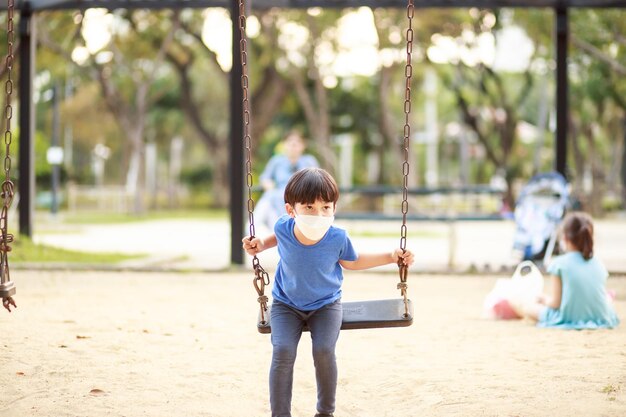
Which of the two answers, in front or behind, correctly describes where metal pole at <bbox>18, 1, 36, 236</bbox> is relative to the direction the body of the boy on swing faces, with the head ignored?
behind

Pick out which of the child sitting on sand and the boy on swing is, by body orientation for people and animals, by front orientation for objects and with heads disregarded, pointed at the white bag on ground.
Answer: the child sitting on sand

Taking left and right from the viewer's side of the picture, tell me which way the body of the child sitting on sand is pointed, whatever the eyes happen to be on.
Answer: facing away from the viewer and to the left of the viewer

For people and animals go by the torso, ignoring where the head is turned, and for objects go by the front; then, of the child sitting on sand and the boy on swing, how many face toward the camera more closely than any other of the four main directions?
1

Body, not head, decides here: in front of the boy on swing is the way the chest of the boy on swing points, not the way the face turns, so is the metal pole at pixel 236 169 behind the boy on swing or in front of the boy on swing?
behind

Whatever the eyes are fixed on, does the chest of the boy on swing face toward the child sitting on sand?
no

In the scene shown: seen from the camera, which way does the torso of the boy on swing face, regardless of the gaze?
toward the camera

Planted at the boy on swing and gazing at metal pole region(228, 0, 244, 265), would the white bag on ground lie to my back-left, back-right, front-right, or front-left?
front-right

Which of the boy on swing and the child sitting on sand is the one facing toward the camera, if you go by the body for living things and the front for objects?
the boy on swing

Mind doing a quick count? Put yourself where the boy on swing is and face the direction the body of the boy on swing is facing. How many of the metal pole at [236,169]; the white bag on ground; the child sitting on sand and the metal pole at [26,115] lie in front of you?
0

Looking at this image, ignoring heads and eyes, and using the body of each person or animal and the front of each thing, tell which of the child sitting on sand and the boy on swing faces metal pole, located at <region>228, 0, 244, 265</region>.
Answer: the child sitting on sand

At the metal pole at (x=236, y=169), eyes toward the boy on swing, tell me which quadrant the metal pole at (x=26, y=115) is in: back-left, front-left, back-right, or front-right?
back-right

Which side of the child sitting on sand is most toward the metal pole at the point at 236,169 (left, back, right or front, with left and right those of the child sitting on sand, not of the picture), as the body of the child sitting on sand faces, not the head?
front

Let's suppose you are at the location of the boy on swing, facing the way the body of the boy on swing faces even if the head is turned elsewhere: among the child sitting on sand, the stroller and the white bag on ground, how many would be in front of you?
0
